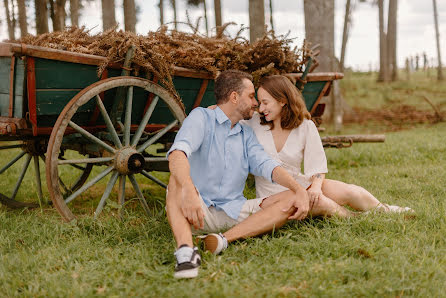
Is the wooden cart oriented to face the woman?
no

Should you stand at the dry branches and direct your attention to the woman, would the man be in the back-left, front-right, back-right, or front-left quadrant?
front-right

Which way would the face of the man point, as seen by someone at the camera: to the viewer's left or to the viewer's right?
to the viewer's right

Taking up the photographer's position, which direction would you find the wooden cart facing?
facing away from the viewer and to the right of the viewer

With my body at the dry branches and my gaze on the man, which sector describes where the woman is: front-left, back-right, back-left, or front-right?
front-left

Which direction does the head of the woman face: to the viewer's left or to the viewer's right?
to the viewer's left

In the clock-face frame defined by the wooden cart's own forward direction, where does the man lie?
The man is roughly at 2 o'clock from the wooden cart.
